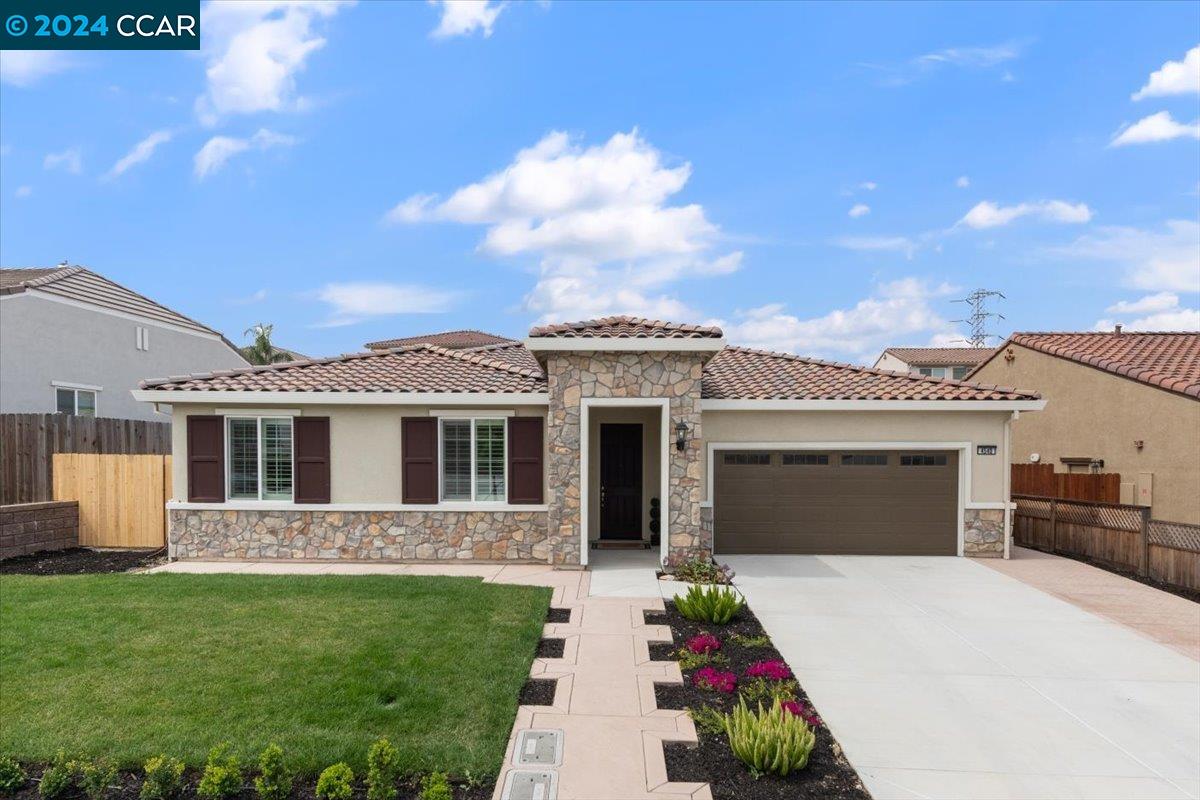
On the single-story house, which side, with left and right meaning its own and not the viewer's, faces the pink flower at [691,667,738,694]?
front

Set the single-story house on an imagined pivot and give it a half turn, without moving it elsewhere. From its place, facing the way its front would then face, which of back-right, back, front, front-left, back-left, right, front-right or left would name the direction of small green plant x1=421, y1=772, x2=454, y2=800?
back

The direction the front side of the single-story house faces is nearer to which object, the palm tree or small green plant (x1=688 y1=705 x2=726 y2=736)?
the small green plant

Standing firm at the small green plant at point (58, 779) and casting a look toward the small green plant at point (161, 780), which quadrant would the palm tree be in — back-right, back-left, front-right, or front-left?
back-left

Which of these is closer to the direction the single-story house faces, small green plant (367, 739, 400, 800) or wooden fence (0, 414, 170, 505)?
the small green plant

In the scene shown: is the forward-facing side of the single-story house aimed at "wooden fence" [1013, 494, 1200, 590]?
no

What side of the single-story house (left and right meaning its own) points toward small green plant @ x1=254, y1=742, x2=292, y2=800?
front

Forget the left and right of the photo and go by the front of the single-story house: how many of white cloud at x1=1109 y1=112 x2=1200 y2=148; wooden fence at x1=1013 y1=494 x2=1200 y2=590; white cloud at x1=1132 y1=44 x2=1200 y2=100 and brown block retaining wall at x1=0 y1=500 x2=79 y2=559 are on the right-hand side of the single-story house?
1

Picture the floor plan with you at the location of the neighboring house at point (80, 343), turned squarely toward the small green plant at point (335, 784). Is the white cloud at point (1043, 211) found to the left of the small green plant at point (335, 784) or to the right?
left

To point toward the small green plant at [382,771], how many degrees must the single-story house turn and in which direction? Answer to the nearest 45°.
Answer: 0° — it already faces it

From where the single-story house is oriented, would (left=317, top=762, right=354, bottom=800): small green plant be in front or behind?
in front

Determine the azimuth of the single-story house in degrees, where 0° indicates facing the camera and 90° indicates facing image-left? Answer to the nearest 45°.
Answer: approximately 0°

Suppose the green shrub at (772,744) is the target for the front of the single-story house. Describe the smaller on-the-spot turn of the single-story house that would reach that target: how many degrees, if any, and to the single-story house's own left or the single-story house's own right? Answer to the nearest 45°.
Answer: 0° — it already faces it
